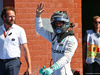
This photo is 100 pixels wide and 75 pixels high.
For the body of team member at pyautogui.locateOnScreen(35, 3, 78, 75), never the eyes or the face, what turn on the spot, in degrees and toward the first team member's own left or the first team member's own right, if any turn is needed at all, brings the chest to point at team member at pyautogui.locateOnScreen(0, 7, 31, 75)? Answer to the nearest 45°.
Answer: approximately 90° to the first team member's own right

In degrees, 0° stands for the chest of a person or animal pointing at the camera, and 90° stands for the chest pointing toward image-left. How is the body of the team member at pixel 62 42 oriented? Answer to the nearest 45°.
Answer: approximately 45°
